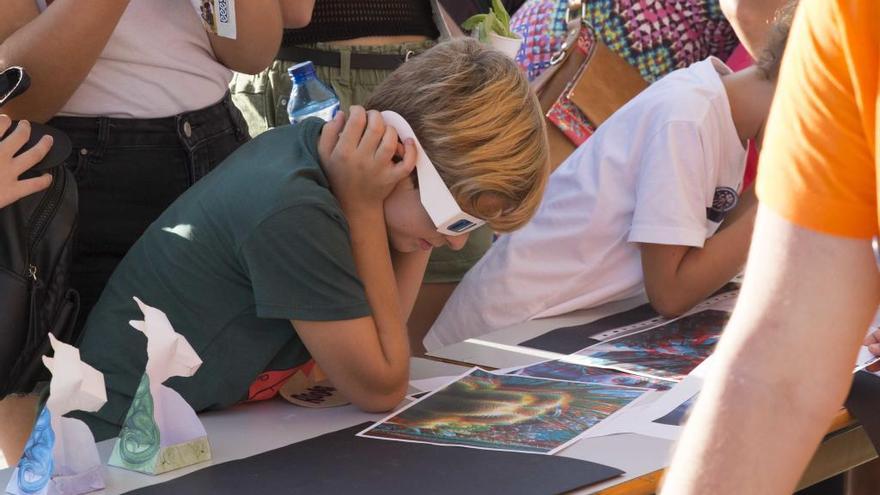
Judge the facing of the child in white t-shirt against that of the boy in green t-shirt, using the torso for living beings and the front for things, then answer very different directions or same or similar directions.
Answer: same or similar directions

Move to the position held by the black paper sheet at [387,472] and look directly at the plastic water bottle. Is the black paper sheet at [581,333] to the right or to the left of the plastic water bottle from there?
right

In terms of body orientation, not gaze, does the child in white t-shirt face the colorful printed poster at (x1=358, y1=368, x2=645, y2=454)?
no

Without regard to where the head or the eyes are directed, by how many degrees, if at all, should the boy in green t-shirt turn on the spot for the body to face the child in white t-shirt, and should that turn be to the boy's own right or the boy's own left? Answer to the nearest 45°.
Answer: approximately 45° to the boy's own left

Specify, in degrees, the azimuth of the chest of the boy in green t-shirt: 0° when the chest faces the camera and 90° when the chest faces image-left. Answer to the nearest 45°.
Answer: approximately 270°

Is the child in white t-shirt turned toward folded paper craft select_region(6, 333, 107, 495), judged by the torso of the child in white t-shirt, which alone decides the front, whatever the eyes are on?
no

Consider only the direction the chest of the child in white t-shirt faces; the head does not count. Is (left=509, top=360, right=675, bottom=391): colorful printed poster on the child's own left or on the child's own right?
on the child's own right

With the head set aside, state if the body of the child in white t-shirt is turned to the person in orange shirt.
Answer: no

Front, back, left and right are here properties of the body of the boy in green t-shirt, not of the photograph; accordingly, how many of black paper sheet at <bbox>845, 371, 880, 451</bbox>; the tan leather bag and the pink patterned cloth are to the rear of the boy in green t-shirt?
0

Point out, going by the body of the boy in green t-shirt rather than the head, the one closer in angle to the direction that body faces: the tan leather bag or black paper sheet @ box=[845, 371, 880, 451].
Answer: the black paper sheet
